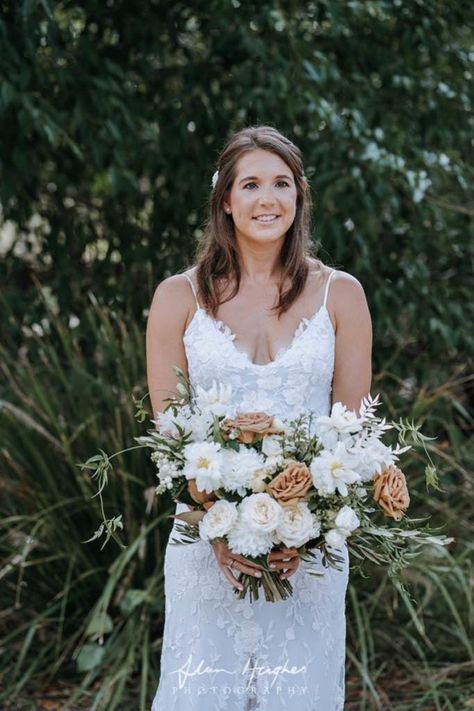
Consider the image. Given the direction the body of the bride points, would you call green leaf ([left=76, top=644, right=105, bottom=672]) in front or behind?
behind

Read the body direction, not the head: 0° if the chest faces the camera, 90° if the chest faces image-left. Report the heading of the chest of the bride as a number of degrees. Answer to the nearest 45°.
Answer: approximately 0°
